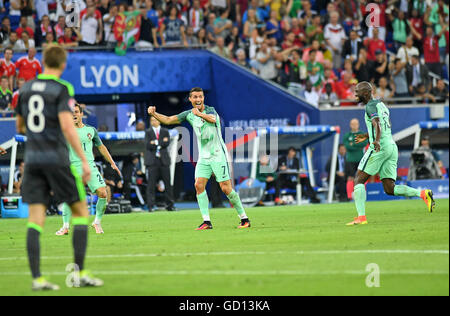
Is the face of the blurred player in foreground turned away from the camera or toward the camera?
away from the camera

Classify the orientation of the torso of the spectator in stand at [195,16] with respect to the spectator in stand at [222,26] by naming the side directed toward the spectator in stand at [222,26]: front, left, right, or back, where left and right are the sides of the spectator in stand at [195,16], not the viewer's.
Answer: left

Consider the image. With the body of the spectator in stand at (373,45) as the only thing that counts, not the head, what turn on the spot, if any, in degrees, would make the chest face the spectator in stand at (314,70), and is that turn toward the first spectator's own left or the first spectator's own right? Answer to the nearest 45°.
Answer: approximately 45° to the first spectator's own right

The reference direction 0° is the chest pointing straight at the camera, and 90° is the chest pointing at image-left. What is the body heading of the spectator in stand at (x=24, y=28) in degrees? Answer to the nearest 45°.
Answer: approximately 0°

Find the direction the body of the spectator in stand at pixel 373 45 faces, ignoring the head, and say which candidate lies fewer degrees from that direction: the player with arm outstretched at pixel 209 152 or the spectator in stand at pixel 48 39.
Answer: the player with arm outstretched

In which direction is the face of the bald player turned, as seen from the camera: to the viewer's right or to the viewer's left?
to the viewer's left

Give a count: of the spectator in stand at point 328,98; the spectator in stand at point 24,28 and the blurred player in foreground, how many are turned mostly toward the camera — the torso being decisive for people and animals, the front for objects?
2
